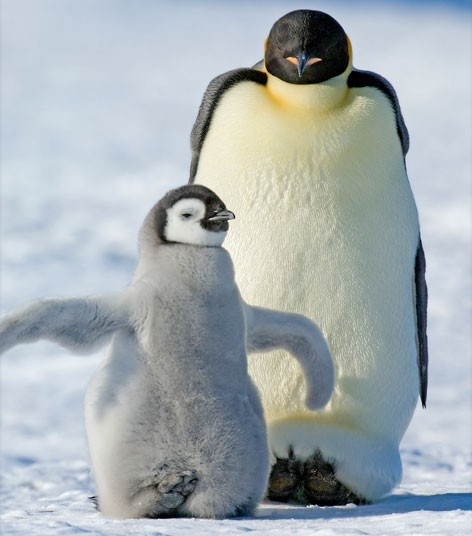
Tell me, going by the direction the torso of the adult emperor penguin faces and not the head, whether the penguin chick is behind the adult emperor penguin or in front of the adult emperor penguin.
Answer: in front

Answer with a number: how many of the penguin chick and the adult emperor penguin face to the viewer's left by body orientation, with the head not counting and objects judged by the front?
0

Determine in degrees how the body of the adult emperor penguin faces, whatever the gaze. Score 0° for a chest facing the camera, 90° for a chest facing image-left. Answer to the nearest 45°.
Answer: approximately 0°

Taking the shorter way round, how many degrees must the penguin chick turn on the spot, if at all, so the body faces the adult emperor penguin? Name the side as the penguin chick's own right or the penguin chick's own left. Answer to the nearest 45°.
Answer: approximately 90° to the penguin chick's own left
